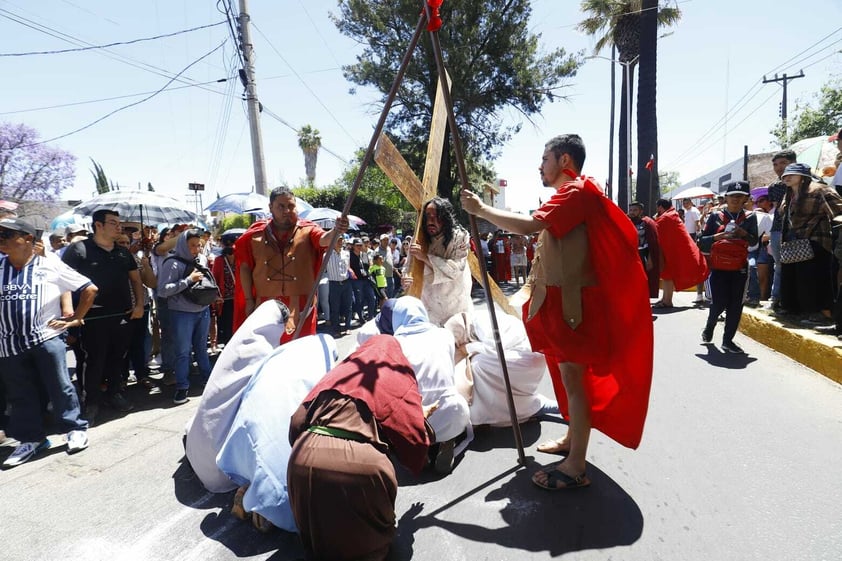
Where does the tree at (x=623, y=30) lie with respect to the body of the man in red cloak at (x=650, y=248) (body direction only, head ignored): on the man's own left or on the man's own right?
on the man's own right

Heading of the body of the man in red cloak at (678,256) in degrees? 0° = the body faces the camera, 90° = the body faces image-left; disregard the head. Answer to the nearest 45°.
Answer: approximately 90°

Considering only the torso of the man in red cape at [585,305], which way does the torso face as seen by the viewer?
to the viewer's left

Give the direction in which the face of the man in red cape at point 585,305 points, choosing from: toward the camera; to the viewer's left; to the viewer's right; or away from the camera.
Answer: to the viewer's left

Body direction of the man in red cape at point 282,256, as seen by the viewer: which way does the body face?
toward the camera

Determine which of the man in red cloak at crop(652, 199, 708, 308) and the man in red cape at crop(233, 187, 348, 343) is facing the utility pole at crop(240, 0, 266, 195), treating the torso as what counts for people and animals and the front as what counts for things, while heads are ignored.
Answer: the man in red cloak

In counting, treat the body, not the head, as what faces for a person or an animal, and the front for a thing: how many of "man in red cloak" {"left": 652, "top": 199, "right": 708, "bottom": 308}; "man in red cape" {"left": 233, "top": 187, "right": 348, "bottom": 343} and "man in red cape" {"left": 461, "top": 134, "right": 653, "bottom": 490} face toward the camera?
1

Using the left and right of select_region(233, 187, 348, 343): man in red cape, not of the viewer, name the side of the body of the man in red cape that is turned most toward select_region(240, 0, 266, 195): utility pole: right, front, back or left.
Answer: back
